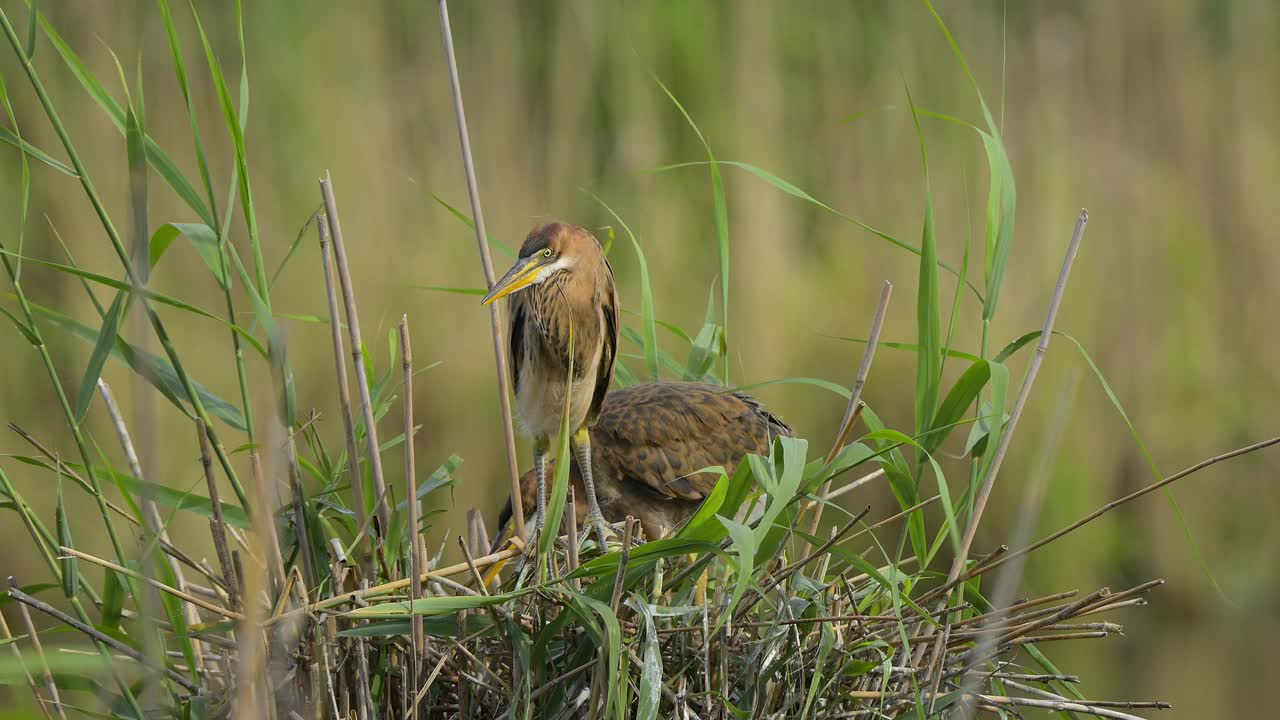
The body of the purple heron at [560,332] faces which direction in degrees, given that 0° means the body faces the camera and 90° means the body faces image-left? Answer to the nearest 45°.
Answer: approximately 45°

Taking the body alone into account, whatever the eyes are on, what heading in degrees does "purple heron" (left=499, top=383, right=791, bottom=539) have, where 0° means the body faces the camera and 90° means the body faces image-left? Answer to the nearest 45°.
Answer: approximately 90°

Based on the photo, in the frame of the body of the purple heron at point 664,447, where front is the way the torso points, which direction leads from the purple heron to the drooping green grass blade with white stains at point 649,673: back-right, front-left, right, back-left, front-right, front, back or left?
left

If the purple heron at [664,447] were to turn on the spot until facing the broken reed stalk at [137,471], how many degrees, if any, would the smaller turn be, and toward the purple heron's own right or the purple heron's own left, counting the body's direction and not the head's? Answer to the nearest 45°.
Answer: approximately 45° to the purple heron's own left

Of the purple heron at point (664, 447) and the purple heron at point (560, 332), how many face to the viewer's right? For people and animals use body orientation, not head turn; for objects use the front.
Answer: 0

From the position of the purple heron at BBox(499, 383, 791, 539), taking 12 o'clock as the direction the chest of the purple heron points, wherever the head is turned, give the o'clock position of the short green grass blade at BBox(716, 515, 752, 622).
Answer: The short green grass blade is roughly at 9 o'clock from the purple heron.

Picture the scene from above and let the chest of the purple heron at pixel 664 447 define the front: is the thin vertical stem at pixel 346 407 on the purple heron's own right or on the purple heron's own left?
on the purple heron's own left
